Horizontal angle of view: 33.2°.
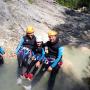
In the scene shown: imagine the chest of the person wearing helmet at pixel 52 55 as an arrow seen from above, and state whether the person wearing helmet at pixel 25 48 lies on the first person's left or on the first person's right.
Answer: on the first person's right

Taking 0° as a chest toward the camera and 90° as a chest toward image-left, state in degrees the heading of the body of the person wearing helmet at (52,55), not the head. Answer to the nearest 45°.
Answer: approximately 45°
